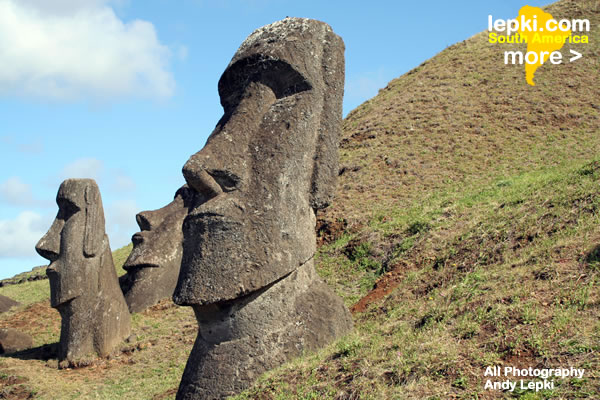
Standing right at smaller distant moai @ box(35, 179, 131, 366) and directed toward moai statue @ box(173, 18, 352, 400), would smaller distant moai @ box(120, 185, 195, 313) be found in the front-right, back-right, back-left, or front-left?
back-left

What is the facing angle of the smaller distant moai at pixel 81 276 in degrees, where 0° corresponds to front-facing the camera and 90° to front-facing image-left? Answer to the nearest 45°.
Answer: approximately 90°

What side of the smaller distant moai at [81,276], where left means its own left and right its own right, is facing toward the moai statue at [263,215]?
left

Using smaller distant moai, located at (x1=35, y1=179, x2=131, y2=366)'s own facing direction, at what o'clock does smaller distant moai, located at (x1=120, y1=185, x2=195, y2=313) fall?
smaller distant moai, located at (x1=120, y1=185, x2=195, y2=313) is roughly at 4 o'clock from smaller distant moai, located at (x1=35, y1=179, x2=131, y2=366).

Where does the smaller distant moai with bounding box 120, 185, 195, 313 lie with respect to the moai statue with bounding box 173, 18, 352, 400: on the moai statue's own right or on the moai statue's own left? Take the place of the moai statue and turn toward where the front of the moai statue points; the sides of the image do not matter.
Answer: on the moai statue's own right

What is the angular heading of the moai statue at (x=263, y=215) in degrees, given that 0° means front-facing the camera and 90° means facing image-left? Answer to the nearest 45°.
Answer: approximately 45°

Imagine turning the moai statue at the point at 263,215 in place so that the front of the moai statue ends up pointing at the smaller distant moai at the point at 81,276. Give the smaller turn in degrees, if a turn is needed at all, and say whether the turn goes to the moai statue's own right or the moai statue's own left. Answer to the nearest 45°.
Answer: approximately 90° to the moai statue's own right

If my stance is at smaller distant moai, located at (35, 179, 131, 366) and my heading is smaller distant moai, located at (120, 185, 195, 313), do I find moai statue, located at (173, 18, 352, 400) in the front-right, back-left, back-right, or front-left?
back-right
